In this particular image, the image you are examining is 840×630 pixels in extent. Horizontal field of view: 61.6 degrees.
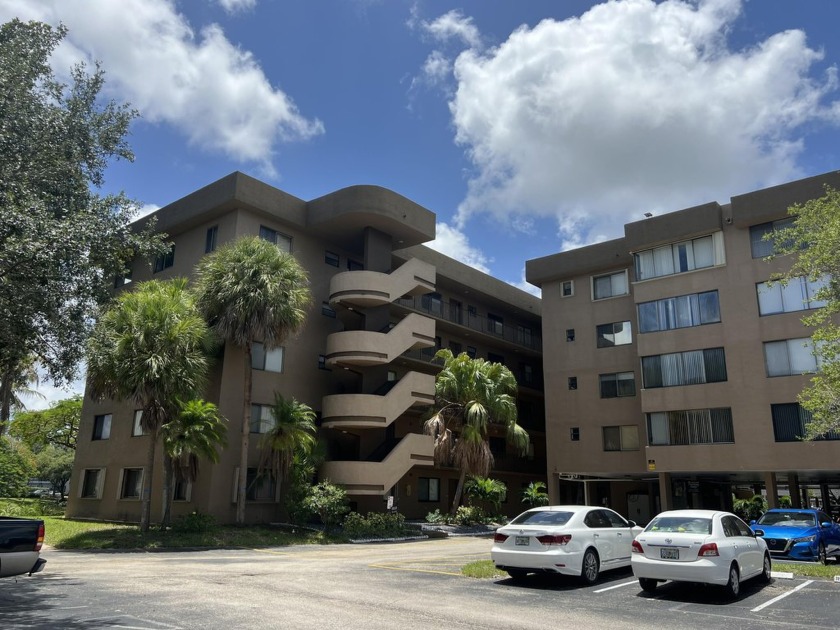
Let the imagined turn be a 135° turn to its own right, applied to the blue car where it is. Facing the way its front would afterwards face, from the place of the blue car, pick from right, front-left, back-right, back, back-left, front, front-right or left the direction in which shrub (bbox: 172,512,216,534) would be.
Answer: left

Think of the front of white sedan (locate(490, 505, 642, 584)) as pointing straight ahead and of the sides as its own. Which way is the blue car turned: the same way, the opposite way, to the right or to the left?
the opposite way

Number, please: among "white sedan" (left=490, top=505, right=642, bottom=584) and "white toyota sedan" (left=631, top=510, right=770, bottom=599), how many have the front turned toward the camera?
0

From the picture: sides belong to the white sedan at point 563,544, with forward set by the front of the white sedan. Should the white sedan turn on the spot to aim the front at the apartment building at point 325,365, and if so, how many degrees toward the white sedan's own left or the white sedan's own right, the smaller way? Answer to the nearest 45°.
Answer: approximately 90° to the white sedan's own left

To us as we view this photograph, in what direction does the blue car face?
facing the viewer and to the left of the viewer

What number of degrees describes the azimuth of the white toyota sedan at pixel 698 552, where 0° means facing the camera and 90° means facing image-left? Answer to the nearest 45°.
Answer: approximately 225°

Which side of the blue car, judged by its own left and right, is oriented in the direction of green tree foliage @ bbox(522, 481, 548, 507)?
right

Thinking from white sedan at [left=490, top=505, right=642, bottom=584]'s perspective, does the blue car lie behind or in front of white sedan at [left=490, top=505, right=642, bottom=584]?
in front

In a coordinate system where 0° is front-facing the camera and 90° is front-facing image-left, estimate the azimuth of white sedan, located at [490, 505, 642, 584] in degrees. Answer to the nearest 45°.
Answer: approximately 225°

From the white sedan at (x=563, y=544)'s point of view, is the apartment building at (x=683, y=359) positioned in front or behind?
in front

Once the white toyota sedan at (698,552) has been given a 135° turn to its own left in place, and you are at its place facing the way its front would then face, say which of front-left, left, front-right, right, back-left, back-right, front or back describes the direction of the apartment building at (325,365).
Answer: front-right
